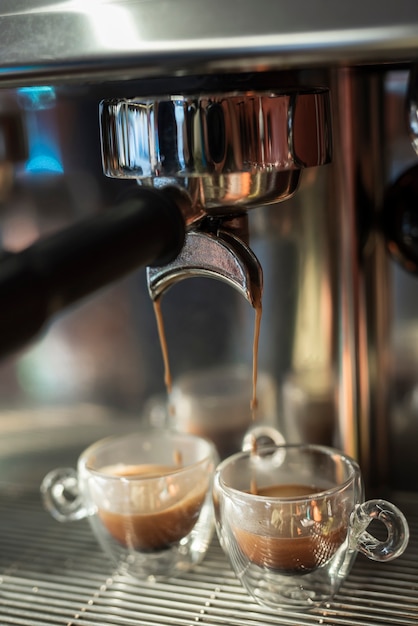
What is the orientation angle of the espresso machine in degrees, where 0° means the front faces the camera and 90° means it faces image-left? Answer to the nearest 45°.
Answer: approximately 45°
